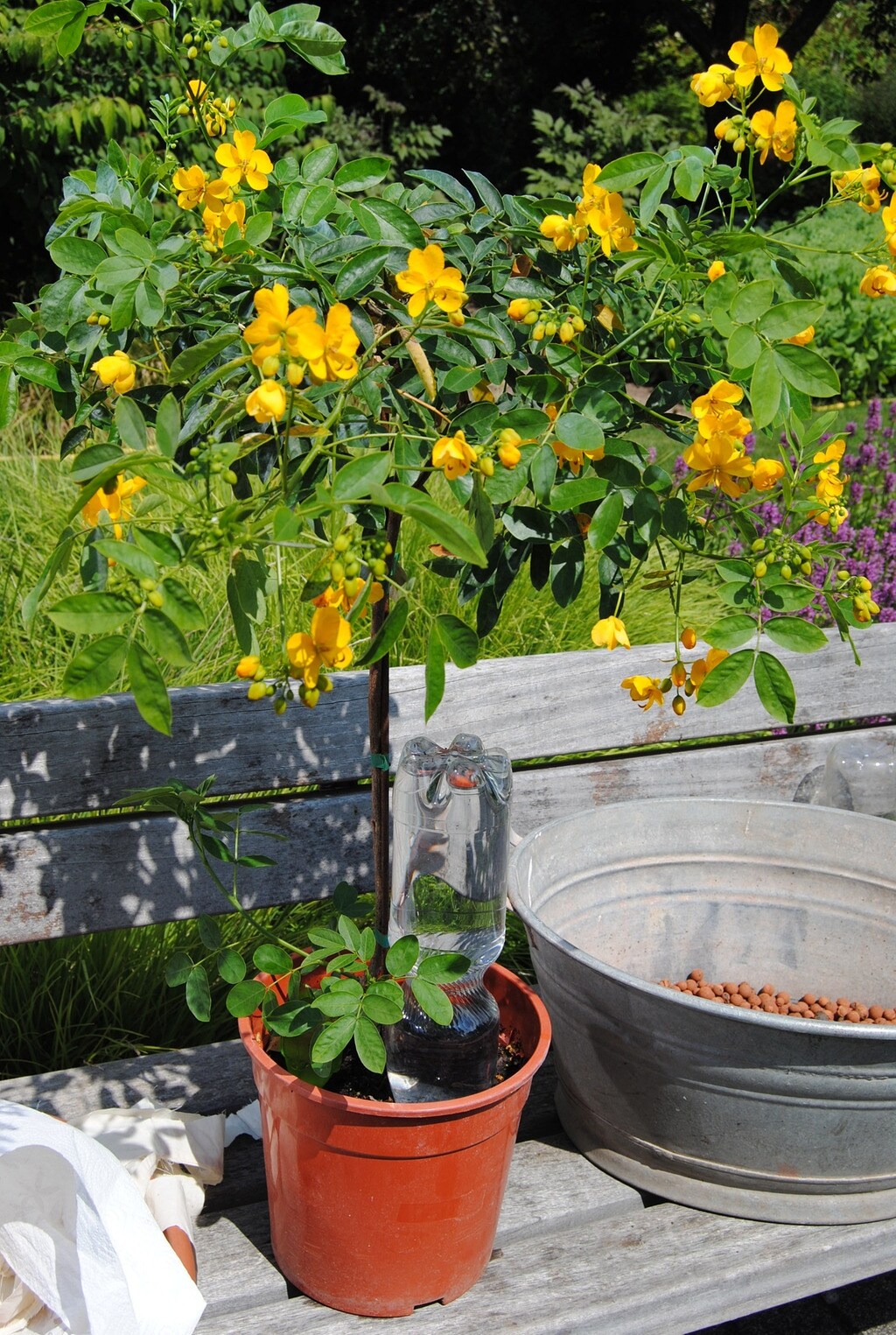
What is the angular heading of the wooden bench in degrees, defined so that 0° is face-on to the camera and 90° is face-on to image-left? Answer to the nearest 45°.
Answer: approximately 315°
